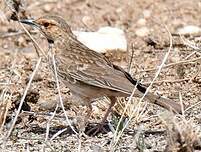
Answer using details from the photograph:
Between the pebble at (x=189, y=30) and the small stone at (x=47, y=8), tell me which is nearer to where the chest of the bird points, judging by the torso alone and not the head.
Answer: the small stone

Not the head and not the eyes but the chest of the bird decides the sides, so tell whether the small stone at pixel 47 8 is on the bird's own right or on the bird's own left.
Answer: on the bird's own right

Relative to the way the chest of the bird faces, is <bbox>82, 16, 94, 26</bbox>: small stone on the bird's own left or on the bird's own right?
on the bird's own right

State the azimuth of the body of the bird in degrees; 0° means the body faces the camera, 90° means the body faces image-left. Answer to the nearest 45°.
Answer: approximately 90°

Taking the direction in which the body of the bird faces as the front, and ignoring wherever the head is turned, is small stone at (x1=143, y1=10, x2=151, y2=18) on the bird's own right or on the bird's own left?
on the bird's own right

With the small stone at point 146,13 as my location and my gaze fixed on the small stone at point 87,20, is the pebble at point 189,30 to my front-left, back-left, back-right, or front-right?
back-left

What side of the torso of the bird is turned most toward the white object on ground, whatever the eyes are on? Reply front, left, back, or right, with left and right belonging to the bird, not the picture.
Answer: right
